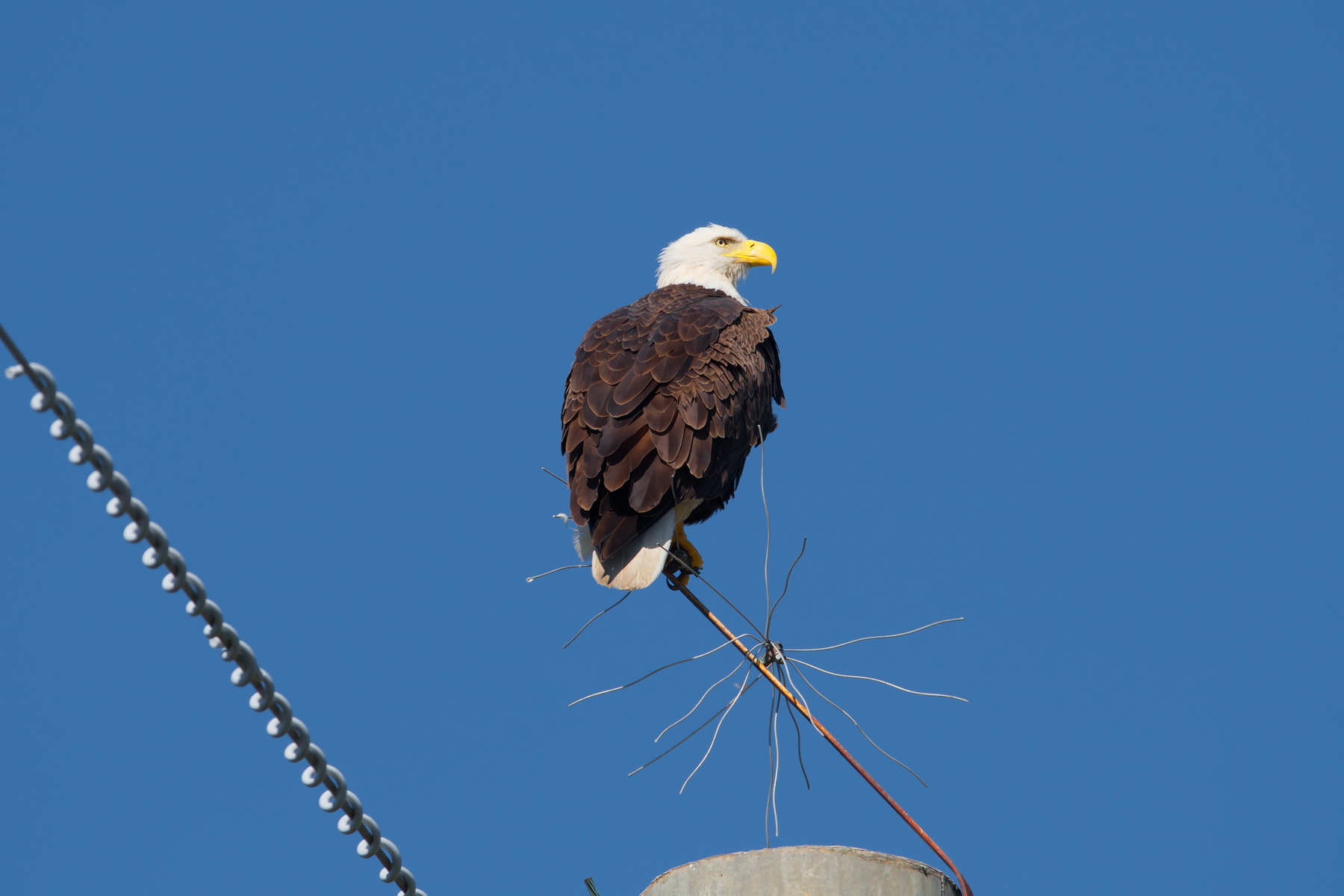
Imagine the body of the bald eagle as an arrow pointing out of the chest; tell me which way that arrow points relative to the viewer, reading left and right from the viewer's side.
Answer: facing away from the viewer and to the right of the viewer

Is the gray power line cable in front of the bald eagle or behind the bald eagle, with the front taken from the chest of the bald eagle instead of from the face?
behind
